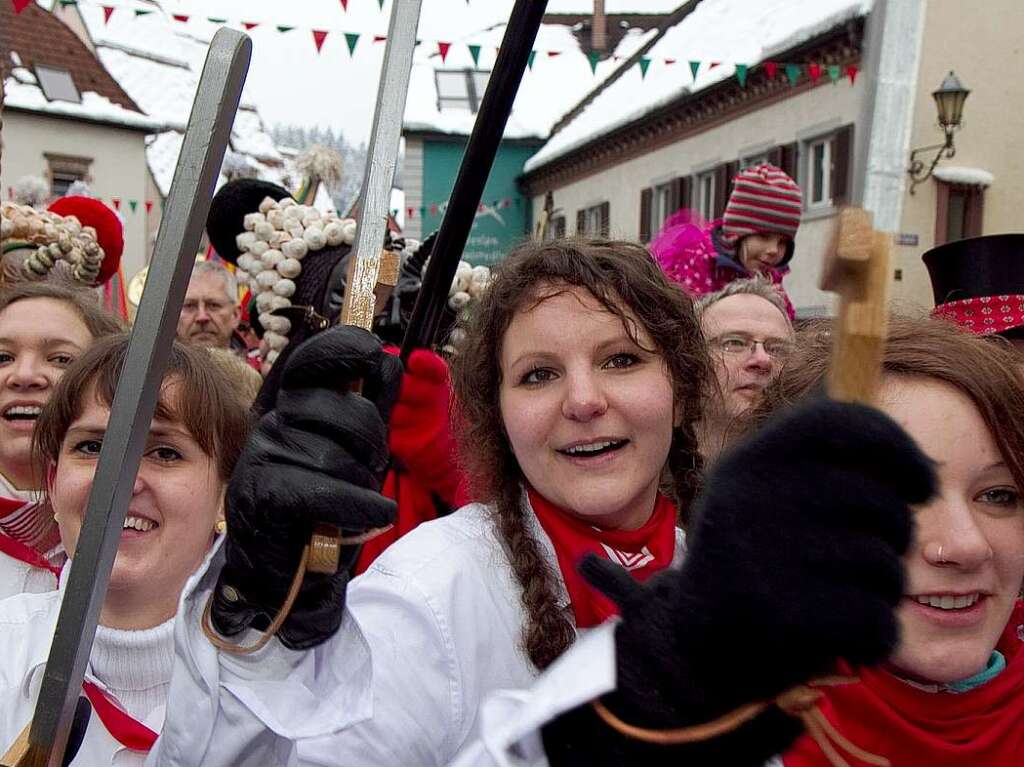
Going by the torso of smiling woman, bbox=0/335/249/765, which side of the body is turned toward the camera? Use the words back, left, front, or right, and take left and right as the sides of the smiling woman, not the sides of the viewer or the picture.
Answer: front

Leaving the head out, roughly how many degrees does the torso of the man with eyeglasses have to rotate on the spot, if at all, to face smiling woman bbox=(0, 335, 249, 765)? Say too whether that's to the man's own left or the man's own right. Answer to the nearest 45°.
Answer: approximately 90° to the man's own right

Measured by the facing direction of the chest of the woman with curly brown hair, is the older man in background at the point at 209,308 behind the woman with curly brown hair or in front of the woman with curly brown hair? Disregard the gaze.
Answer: behind

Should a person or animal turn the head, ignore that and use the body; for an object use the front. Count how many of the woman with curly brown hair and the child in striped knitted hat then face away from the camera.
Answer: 0

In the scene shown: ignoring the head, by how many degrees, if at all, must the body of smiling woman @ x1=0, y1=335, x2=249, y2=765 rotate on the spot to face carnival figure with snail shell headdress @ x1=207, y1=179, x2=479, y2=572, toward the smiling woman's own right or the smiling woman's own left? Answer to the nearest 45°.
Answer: approximately 135° to the smiling woman's own left

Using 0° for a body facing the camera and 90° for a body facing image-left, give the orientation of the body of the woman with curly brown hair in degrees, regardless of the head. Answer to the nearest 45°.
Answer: approximately 315°

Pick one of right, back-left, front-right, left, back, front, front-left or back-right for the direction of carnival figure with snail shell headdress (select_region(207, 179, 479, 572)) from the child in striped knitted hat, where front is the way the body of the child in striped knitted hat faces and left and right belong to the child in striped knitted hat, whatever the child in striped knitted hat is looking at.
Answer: right

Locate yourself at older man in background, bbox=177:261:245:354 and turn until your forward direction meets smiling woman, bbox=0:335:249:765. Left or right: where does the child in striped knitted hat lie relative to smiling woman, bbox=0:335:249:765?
left
